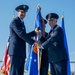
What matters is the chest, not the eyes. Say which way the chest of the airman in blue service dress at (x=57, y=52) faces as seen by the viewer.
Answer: to the viewer's left
